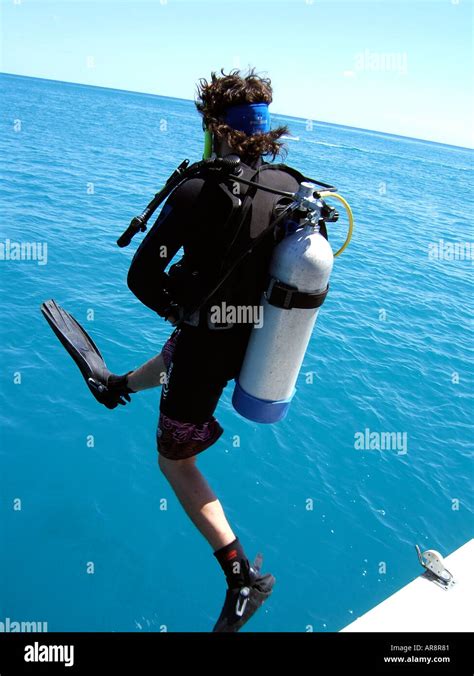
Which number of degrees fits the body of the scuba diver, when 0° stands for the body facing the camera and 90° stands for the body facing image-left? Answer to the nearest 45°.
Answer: approximately 135°
